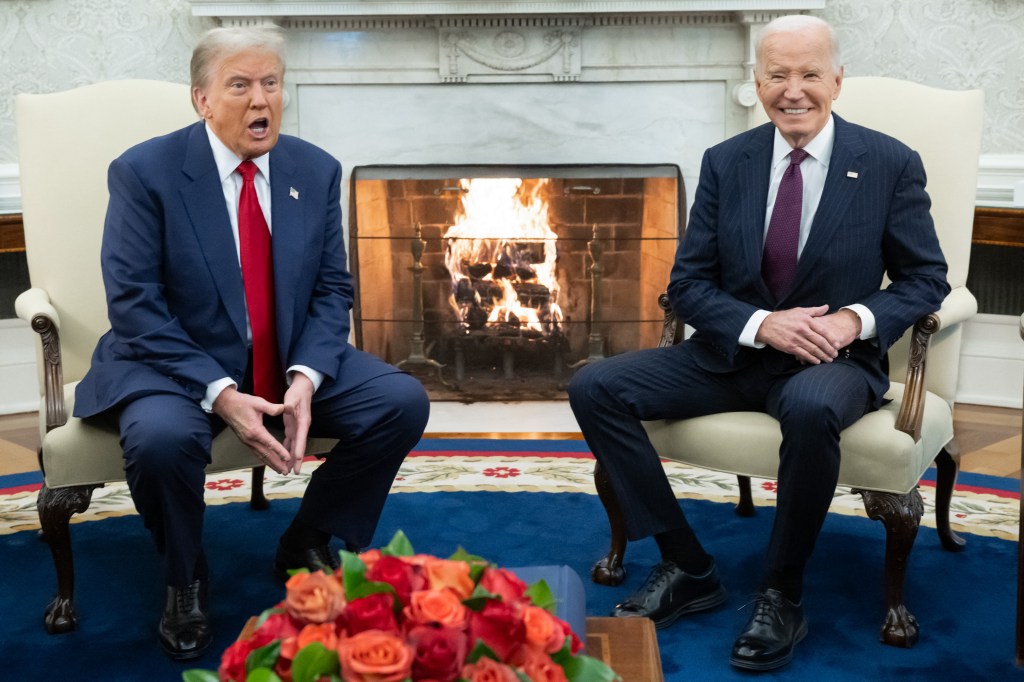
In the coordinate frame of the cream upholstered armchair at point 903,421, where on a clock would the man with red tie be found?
The man with red tie is roughly at 1 o'clock from the cream upholstered armchair.

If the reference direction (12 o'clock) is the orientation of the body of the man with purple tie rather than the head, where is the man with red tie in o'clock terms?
The man with red tie is roughly at 1 o'clock from the man with purple tie.

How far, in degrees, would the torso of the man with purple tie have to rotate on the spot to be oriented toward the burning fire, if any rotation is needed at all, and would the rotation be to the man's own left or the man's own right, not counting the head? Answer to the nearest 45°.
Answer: approximately 90° to the man's own right

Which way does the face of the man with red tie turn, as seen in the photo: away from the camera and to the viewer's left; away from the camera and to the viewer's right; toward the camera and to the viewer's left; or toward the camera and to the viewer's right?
toward the camera and to the viewer's right

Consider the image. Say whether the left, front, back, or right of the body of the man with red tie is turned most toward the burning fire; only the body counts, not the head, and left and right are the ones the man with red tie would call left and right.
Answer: left

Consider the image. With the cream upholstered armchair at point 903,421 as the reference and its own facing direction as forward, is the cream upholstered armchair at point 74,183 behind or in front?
in front

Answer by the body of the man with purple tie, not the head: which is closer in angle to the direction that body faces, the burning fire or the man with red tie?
the man with red tie

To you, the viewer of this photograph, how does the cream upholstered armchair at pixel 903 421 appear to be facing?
facing the viewer and to the left of the viewer

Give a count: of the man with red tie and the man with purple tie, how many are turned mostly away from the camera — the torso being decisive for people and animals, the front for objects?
0

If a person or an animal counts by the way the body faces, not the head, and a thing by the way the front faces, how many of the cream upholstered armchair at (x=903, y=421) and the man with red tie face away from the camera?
0

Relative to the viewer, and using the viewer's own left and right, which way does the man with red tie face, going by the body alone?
facing the viewer and to the right of the viewer

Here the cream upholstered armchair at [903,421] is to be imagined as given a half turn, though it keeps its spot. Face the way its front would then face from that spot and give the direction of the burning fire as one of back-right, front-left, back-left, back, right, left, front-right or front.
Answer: left

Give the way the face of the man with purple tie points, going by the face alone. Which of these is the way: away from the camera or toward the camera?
toward the camera

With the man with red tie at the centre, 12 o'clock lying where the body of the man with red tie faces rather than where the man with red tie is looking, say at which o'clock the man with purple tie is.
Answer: The man with purple tie is roughly at 11 o'clock from the man with red tie.
